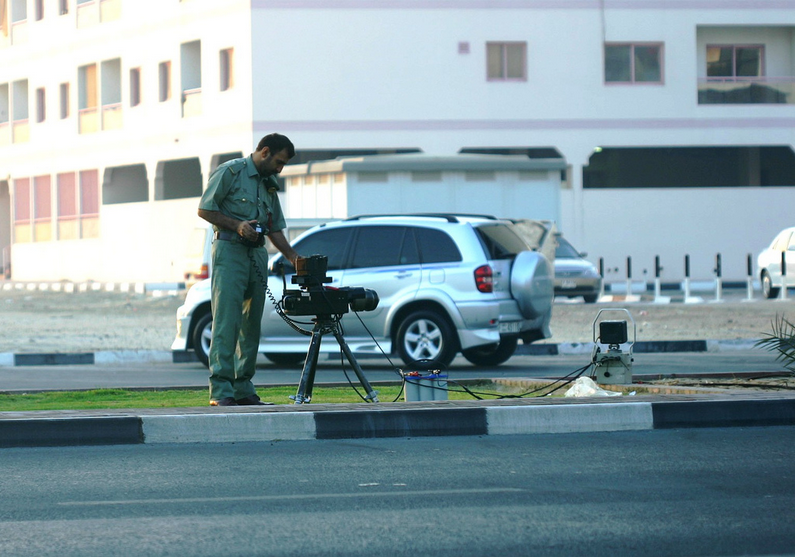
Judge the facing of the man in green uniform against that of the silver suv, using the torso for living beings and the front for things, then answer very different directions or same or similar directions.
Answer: very different directions

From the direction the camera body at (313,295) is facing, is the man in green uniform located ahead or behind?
behind

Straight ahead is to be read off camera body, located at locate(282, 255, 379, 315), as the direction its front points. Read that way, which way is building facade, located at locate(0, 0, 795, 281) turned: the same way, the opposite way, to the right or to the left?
to the right

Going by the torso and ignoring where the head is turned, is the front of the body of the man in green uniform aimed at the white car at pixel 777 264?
no

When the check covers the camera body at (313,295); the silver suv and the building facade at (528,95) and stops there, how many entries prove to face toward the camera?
1

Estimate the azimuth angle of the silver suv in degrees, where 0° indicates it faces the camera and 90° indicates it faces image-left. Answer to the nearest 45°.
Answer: approximately 135°

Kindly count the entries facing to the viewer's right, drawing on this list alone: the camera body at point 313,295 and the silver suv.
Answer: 1

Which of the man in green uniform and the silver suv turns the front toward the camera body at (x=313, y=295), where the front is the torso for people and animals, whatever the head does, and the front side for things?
the man in green uniform

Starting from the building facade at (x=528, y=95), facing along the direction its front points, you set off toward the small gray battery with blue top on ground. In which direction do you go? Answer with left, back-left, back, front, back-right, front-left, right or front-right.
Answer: front

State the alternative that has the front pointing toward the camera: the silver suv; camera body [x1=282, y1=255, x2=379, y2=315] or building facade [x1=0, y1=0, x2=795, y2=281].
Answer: the building facade

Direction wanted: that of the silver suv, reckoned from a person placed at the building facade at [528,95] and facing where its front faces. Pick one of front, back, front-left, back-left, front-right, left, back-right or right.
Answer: front

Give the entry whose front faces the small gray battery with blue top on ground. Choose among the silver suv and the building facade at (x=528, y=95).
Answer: the building facade

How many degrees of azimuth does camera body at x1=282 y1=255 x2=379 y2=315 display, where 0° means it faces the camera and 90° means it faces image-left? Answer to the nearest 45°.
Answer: approximately 270°

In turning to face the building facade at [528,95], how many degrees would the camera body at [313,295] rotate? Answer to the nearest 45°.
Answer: approximately 90° to its left

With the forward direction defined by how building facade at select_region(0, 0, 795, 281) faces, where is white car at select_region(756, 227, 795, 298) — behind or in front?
in front

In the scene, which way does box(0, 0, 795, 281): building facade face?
toward the camera
